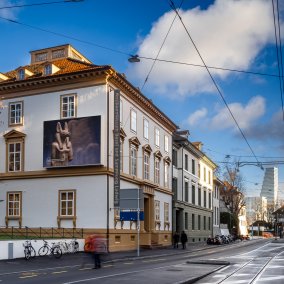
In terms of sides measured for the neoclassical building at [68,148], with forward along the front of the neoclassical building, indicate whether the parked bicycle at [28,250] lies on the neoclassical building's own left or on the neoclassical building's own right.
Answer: on the neoclassical building's own right

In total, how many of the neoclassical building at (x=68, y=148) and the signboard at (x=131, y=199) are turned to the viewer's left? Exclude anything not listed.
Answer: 0

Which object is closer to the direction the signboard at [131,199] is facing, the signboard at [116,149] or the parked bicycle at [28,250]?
the parked bicycle

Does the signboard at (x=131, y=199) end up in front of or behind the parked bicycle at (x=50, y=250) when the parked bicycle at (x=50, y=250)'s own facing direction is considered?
behind

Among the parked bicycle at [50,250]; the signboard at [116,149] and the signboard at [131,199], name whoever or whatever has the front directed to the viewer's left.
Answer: the parked bicycle

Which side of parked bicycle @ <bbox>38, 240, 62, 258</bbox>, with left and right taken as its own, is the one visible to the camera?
left

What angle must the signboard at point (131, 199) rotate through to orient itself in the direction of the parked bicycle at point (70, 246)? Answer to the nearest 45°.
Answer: approximately 90° to its right

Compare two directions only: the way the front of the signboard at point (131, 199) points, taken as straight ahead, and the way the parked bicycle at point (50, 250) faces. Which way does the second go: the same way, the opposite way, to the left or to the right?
to the right

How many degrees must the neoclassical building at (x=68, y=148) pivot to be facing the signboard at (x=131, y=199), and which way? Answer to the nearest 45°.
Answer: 0° — it already faces it
